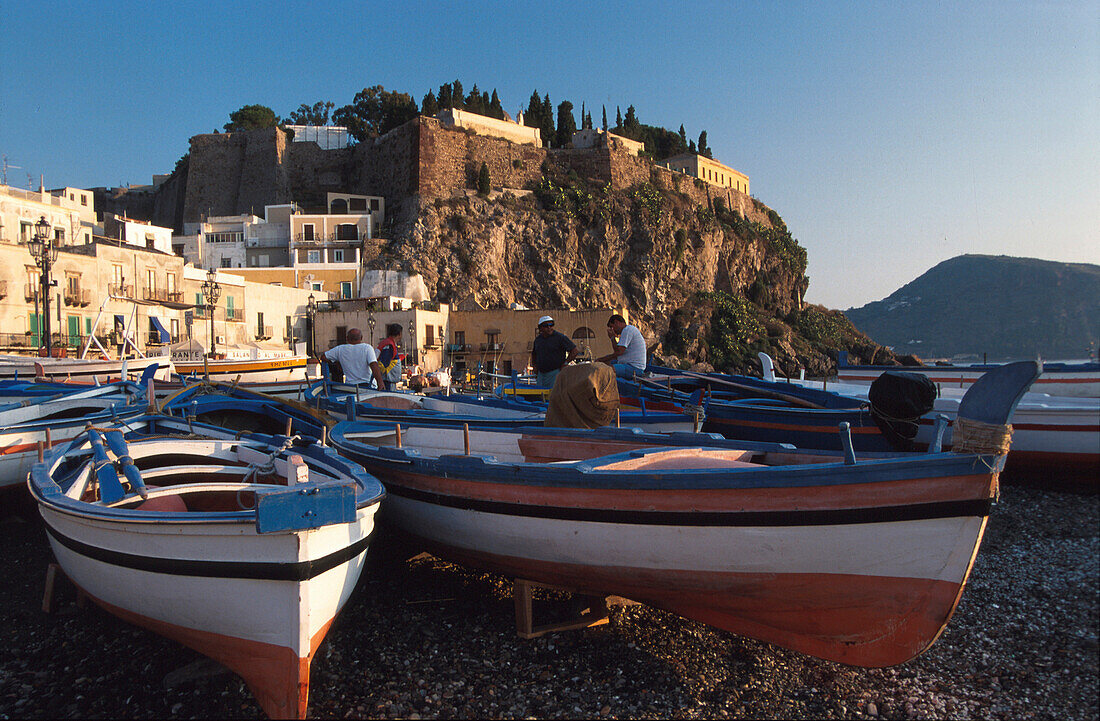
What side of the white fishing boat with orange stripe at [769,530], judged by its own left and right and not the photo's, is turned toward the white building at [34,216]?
back

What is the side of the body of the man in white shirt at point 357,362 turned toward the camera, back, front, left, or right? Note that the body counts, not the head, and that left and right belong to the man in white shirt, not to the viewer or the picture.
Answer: back

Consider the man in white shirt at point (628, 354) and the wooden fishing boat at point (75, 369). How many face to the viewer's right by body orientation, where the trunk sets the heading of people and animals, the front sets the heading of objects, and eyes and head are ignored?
1

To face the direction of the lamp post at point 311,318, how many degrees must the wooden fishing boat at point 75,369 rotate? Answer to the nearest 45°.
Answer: approximately 45° to its left

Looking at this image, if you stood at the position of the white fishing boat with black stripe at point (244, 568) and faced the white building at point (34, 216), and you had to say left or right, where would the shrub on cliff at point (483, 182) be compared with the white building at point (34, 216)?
right

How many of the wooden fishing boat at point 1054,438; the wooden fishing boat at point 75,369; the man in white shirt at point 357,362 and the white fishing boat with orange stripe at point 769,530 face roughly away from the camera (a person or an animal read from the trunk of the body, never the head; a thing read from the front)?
1

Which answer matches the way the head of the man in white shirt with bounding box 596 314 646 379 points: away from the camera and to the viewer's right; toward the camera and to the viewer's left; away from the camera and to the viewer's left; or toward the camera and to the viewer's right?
toward the camera and to the viewer's left

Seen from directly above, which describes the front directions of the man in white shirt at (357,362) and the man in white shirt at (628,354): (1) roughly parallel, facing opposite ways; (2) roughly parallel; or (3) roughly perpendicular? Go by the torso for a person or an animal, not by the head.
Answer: roughly perpendicular

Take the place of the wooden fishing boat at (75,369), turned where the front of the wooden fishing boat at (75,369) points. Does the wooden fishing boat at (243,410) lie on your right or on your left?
on your right

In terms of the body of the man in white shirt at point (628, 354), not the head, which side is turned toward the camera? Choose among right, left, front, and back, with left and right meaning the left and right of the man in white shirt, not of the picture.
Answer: left

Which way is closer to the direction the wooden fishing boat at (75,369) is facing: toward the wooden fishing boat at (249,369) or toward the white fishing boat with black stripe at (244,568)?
the wooden fishing boat
